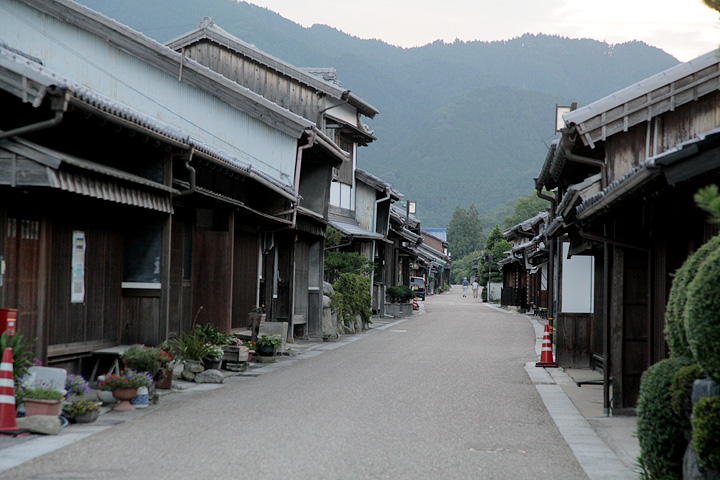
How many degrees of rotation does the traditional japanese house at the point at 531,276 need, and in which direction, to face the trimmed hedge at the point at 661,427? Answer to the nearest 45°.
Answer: approximately 45° to its left

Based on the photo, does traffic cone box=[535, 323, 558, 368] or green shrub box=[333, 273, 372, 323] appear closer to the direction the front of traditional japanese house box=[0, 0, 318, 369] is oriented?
the traffic cone

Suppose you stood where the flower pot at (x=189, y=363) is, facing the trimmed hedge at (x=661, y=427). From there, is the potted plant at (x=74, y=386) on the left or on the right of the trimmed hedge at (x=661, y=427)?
right

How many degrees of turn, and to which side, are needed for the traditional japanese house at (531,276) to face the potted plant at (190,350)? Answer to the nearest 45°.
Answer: approximately 45° to its left

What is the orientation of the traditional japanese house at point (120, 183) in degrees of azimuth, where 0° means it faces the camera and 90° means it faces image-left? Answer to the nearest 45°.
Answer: approximately 315°

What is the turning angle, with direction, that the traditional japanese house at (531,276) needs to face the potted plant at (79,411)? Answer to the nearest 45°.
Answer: approximately 45° to its left

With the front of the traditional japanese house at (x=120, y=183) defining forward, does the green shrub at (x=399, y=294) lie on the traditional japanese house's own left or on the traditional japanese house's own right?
on the traditional japanese house's own left

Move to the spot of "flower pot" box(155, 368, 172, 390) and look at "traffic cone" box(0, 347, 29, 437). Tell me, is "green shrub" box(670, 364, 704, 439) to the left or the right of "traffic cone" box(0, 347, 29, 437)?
left

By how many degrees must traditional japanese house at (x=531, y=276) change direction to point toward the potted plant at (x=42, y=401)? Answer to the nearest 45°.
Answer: approximately 45° to its left

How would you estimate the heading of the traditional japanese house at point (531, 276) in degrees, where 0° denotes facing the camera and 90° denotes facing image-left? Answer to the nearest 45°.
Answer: approximately 45°
